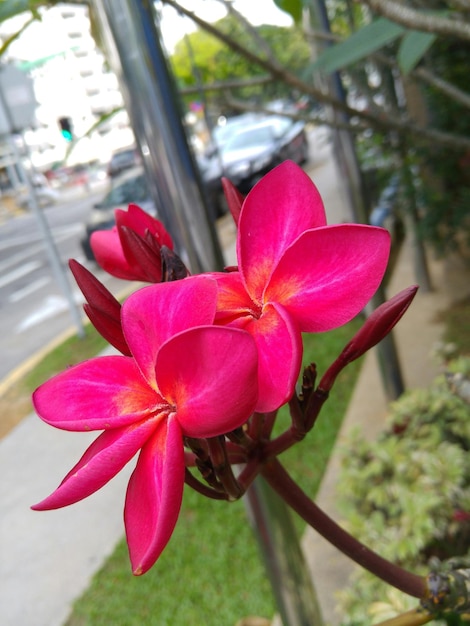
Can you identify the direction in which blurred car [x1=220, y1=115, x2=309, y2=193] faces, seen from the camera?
facing the viewer and to the left of the viewer

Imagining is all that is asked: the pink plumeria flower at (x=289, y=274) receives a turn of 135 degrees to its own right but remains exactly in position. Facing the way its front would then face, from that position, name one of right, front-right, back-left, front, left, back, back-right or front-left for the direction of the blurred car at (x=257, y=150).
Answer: front-right

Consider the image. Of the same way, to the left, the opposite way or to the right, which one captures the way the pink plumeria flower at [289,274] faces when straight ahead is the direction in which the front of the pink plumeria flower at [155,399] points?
the same way

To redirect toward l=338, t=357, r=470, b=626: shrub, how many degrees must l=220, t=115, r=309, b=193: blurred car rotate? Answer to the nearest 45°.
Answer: approximately 45° to its left

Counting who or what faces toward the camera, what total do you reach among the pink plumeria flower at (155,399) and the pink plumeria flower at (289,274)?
2

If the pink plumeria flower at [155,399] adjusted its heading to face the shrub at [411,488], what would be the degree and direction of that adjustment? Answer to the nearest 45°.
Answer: approximately 135° to its left

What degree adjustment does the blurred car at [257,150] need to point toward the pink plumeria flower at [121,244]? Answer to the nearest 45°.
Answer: approximately 45° to its left

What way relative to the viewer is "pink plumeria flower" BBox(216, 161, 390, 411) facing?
toward the camera

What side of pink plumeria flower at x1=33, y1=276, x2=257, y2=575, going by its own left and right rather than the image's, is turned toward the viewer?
front

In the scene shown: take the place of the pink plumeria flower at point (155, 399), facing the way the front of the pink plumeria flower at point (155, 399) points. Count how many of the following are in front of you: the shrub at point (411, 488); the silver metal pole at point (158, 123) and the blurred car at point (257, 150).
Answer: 0
